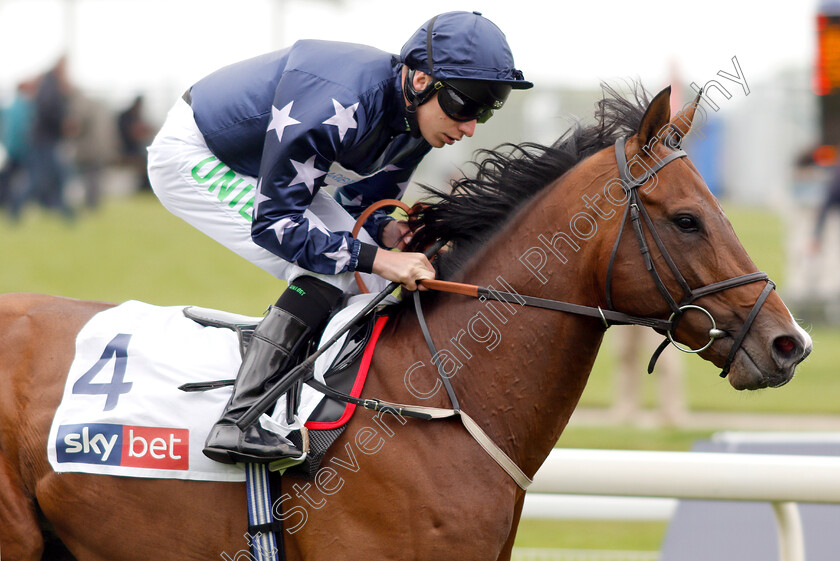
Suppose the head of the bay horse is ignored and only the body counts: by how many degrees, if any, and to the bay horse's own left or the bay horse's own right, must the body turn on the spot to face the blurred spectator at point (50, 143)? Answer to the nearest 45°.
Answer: approximately 135° to the bay horse's own left

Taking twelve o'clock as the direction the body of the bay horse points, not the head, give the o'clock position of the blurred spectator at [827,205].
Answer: The blurred spectator is roughly at 10 o'clock from the bay horse.

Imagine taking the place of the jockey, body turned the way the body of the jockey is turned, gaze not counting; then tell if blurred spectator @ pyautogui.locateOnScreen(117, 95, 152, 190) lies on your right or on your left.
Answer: on your left

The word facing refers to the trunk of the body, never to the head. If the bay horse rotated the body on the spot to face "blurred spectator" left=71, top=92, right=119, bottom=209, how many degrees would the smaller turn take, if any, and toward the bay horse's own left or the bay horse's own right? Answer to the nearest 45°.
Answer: approximately 135° to the bay horse's own left

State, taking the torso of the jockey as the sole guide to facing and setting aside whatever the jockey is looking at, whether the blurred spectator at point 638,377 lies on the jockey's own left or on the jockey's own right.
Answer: on the jockey's own left

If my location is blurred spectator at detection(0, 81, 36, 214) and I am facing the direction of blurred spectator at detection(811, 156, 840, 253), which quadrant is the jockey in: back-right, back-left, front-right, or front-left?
front-right

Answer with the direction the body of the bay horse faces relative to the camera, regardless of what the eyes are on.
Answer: to the viewer's right

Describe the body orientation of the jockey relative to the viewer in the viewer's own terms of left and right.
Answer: facing to the right of the viewer

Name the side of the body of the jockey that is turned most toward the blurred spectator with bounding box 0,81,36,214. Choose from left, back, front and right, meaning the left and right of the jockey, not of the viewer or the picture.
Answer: left

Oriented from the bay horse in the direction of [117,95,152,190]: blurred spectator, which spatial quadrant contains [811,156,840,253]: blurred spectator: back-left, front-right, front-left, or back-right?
front-right

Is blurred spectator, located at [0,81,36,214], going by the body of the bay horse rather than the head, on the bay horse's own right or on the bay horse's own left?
on the bay horse's own left

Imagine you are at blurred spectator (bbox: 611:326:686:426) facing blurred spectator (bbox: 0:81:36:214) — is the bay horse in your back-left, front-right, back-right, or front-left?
back-left
